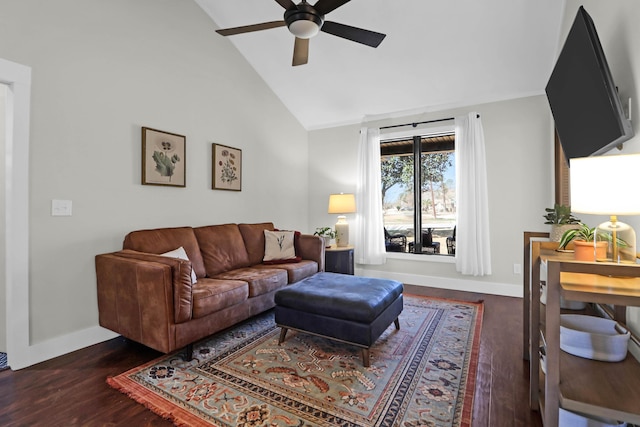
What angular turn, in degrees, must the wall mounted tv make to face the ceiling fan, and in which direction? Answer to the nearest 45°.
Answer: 0° — it already faces it

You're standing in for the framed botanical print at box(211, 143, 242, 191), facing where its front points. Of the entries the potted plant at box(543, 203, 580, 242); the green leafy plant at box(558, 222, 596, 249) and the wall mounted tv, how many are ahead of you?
3

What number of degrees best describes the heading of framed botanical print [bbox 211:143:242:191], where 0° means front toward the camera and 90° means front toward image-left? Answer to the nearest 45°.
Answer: approximately 315°

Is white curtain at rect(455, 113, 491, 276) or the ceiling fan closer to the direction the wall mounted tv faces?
the ceiling fan

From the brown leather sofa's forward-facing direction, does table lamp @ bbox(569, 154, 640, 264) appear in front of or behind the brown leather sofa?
in front

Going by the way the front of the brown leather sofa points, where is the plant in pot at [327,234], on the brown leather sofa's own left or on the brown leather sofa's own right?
on the brown leather sofa's own left

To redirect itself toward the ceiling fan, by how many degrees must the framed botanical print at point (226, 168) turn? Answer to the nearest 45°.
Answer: approximately 45° to its right

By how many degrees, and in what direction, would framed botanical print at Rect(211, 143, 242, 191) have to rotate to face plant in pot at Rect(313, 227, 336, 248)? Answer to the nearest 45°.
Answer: approximately 45° to its left

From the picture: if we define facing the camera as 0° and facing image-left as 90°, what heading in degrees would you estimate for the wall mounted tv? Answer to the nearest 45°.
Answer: approximately 45°
